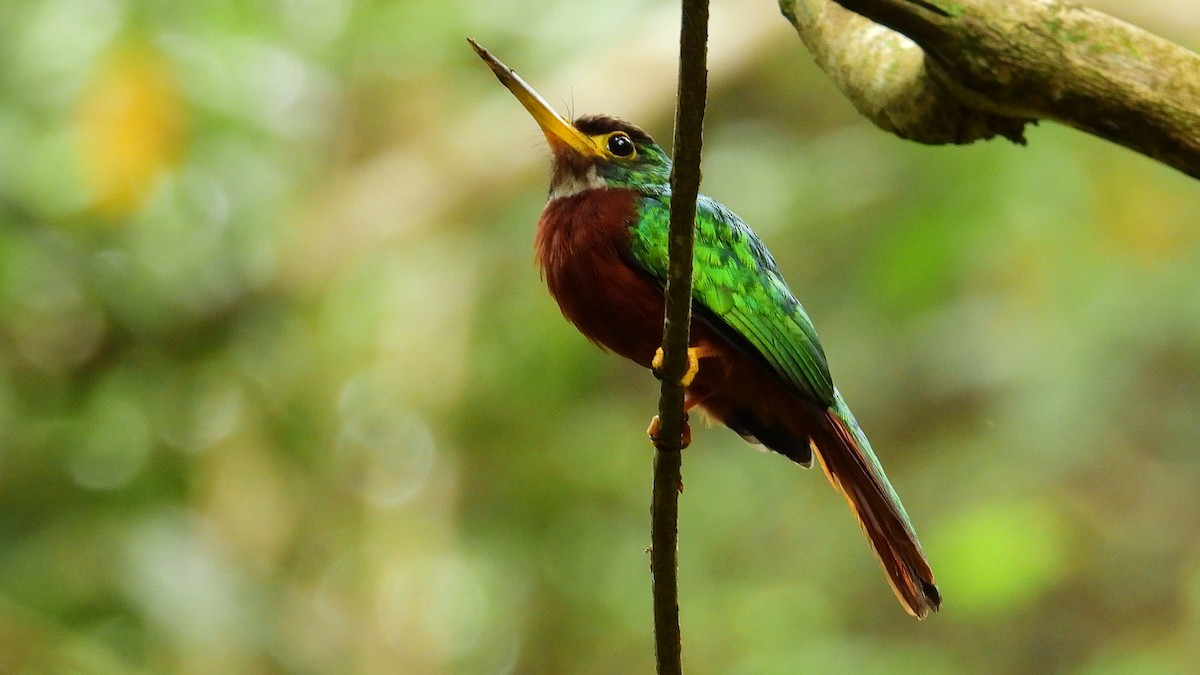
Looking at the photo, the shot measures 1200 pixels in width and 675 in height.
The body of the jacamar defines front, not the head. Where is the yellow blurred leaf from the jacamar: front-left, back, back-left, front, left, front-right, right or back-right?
front-right

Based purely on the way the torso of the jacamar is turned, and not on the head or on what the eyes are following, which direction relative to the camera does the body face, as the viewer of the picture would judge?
to the viewer's left
